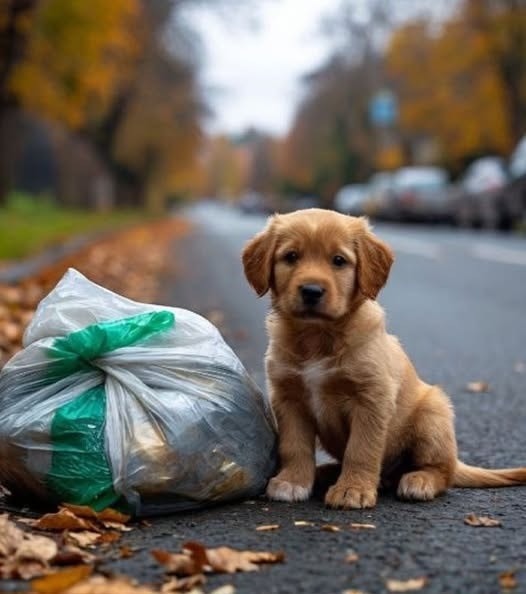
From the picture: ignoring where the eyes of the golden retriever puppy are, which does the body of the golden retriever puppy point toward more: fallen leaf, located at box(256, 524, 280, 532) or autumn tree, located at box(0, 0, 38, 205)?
the fallen leaf

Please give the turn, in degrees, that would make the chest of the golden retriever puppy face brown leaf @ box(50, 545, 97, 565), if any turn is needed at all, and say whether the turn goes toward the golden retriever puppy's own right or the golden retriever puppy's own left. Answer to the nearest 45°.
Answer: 0° — it already faces it

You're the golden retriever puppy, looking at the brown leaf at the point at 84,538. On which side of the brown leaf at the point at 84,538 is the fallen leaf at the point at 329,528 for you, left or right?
left

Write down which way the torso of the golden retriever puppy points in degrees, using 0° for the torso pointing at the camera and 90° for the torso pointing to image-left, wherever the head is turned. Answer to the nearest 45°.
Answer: approximately 45°

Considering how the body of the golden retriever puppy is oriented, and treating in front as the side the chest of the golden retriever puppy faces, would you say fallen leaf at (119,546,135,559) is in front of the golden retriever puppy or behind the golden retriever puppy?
in front

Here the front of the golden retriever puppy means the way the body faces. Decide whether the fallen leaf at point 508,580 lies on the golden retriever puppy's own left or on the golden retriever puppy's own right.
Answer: on the golden retriever puppy's own left

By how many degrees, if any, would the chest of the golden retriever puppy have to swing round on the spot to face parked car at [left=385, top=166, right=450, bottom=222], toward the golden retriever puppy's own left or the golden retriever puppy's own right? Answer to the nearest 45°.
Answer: approximately 135° to the golden retriever puppy's own right

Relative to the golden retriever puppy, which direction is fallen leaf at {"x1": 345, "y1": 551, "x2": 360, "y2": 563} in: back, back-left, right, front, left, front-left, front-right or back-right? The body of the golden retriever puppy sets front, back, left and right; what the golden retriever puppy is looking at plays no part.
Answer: front-left

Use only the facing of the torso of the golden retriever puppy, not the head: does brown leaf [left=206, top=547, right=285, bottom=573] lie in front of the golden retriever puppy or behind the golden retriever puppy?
in front
